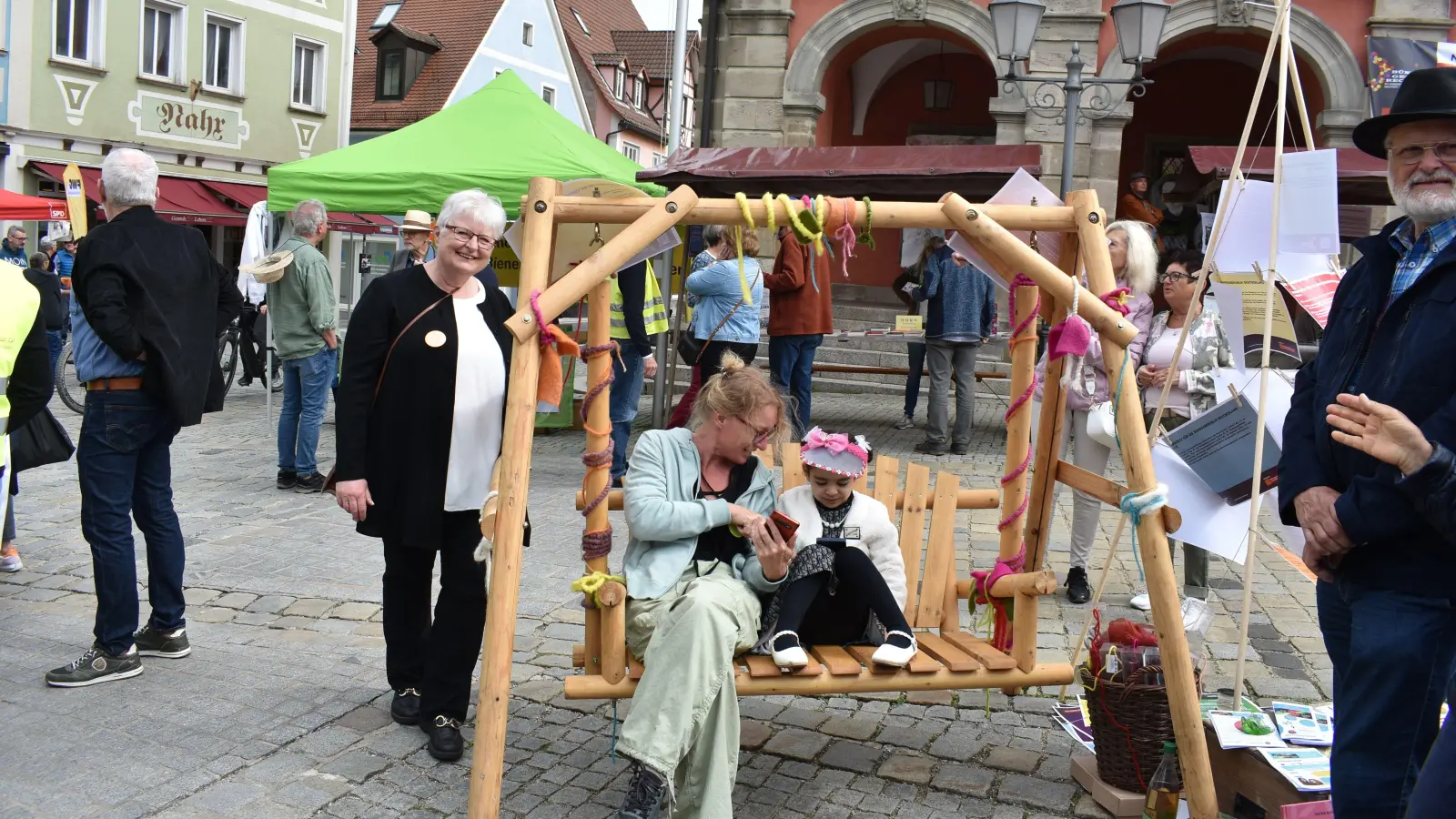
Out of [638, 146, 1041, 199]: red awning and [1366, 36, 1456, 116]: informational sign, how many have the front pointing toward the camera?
2

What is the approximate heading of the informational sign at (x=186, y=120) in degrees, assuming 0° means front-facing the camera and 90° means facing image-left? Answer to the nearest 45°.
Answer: approximately 315°

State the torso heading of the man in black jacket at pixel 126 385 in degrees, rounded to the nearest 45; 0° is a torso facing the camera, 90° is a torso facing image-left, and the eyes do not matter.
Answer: approximately 135°

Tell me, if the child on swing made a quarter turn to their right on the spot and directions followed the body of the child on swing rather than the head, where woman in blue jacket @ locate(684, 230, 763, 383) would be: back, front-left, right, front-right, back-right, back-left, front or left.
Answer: right

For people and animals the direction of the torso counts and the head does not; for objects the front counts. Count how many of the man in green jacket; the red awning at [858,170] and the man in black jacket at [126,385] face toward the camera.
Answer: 1

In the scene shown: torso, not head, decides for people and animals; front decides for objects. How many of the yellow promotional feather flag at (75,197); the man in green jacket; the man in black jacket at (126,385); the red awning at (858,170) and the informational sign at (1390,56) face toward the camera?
3
